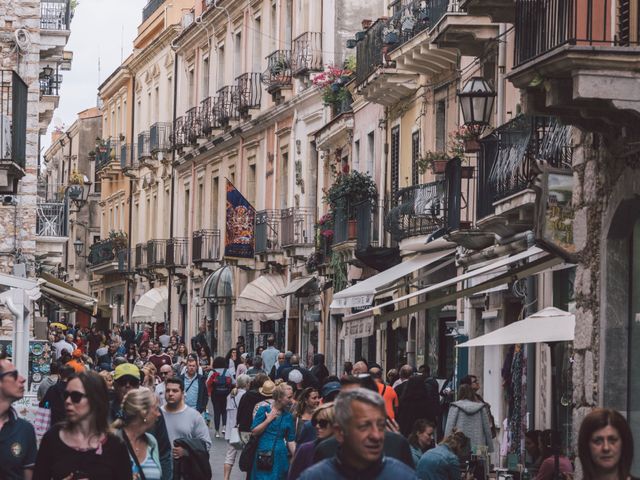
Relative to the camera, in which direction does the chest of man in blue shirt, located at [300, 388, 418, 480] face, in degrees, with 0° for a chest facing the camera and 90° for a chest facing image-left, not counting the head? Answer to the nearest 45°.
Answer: approximately 315°

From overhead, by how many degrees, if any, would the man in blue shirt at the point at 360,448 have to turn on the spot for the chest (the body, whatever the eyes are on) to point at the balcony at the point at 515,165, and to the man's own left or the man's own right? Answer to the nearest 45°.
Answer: approximately 135° to the man's own left

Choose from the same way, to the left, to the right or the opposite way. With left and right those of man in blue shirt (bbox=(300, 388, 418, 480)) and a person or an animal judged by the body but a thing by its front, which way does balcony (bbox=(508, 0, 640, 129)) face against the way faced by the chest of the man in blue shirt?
to the right

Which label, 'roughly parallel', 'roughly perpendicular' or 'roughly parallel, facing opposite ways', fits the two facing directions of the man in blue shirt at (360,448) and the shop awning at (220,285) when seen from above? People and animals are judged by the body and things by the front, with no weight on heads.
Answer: roughly perpendicular

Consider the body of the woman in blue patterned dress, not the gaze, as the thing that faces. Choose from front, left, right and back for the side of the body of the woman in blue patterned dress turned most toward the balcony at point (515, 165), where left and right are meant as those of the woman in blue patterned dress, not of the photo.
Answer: left

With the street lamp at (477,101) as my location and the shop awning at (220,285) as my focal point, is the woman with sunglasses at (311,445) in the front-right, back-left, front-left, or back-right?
back-left

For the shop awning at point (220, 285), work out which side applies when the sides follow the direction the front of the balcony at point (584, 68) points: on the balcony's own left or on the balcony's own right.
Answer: on the balcony's own right

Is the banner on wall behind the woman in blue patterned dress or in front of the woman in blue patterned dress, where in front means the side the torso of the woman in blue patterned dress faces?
behind

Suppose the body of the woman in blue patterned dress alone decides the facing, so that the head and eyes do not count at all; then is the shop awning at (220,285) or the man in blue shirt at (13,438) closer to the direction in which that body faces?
the man in blue shirt

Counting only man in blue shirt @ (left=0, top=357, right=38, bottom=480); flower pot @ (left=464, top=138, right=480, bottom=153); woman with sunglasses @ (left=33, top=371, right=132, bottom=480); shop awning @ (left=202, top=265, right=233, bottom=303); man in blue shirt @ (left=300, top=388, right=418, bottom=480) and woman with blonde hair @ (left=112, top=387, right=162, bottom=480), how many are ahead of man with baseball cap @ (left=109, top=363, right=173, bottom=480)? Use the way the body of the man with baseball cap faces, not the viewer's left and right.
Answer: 4

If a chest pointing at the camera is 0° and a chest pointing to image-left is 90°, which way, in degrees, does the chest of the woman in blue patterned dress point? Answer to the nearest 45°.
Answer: approximately 315°
